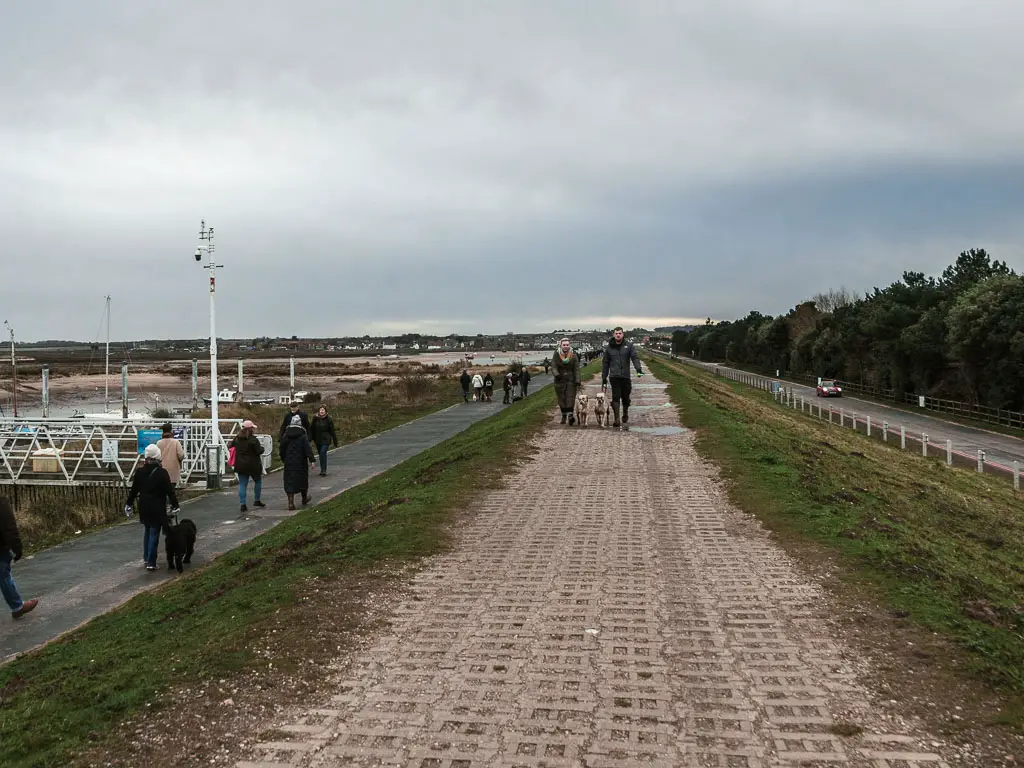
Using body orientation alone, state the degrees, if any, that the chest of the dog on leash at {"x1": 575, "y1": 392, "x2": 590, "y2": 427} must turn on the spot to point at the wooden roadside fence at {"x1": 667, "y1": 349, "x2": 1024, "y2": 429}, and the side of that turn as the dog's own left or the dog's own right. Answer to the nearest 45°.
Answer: approximately 135° to the dog's own left

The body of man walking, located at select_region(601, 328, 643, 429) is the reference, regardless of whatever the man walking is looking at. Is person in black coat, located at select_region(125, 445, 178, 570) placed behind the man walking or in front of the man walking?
in front

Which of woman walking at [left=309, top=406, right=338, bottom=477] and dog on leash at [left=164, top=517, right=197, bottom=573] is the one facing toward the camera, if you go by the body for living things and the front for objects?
the woman walking

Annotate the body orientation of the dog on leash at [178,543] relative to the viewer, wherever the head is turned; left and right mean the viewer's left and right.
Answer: facing away from the viewer and to the right of the viewer

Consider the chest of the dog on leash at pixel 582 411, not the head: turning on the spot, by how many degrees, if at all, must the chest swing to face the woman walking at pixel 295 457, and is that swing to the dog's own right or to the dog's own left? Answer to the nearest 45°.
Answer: approximately 45° to the dog's own right

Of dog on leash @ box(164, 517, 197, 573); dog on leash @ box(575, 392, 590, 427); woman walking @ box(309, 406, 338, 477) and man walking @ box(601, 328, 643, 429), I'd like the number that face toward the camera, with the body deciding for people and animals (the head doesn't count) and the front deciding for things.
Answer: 3

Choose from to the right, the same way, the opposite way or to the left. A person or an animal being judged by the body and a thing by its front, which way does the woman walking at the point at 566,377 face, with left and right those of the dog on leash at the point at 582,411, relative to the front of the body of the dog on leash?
the same way

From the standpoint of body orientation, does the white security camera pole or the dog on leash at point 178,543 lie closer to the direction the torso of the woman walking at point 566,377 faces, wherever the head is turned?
the dog on leash

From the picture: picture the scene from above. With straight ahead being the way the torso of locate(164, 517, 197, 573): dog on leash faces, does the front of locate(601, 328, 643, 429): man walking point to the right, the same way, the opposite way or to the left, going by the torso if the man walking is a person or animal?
the opposite way

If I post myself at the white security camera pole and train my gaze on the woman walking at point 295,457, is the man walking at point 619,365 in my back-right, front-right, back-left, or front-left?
front-left

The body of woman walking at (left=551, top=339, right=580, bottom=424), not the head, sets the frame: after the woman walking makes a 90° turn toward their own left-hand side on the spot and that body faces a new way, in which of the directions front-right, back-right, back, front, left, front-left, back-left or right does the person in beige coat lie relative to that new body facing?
back-right

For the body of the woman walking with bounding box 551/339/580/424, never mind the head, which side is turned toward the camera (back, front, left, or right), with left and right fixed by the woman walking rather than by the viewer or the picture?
front

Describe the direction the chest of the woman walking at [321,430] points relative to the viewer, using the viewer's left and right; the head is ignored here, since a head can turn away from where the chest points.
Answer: facing the viewer

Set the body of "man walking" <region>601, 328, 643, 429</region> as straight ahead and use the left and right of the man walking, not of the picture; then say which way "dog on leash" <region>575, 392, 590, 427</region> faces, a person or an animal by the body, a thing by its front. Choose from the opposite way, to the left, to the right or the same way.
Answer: the same way
